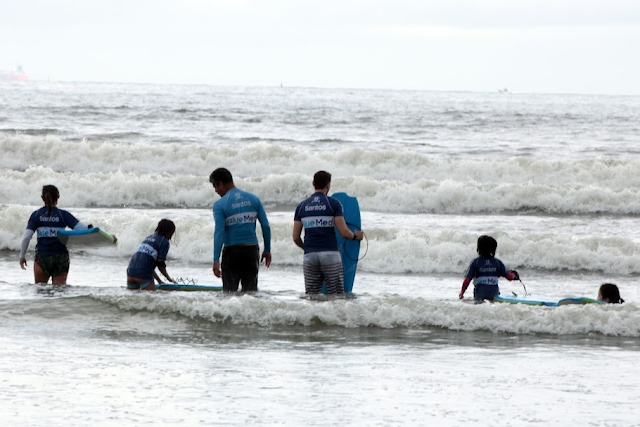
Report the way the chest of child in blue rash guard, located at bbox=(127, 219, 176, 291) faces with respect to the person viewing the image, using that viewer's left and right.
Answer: facing away from the viewer and to the right of the viewer

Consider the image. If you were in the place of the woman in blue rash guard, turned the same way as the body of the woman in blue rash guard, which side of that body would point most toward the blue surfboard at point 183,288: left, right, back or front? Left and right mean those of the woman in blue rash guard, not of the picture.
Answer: right

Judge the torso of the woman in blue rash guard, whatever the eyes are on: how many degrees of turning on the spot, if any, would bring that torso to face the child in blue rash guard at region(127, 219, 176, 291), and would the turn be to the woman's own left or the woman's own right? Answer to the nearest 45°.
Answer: approximately 135° to the woman's own right

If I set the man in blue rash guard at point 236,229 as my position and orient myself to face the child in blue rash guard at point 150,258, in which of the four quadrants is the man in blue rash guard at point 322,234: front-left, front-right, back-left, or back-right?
back-right

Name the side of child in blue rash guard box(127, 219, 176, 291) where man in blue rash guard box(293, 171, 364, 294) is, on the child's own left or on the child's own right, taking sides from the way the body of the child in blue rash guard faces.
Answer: on the child's own right

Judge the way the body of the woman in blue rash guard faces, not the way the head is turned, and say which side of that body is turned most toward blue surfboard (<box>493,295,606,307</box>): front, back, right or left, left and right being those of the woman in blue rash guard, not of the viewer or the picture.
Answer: right

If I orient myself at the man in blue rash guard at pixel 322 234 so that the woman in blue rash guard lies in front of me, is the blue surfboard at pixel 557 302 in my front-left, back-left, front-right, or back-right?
back-right

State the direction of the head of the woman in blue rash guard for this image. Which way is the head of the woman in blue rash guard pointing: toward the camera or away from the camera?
away from the camera

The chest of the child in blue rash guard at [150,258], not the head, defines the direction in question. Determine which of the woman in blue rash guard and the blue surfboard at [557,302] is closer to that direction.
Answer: the blue surfboard

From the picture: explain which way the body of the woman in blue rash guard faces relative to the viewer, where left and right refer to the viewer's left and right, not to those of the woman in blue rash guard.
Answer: facing away from the viewer

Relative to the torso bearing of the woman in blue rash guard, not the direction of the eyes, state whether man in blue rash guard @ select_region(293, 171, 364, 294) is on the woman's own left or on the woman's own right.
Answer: on the woman's own right
